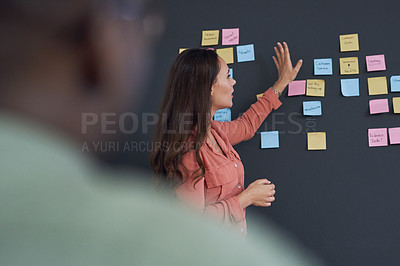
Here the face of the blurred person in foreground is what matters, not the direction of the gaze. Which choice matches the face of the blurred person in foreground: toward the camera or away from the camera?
away from the camera

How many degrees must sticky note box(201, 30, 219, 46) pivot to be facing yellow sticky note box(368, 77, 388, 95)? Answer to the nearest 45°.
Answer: approximately 90° to its left

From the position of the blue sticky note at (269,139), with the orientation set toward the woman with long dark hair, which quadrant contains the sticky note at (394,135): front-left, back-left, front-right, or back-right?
back-left

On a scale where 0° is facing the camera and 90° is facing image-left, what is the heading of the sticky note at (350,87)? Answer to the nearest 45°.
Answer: approximately 0°
